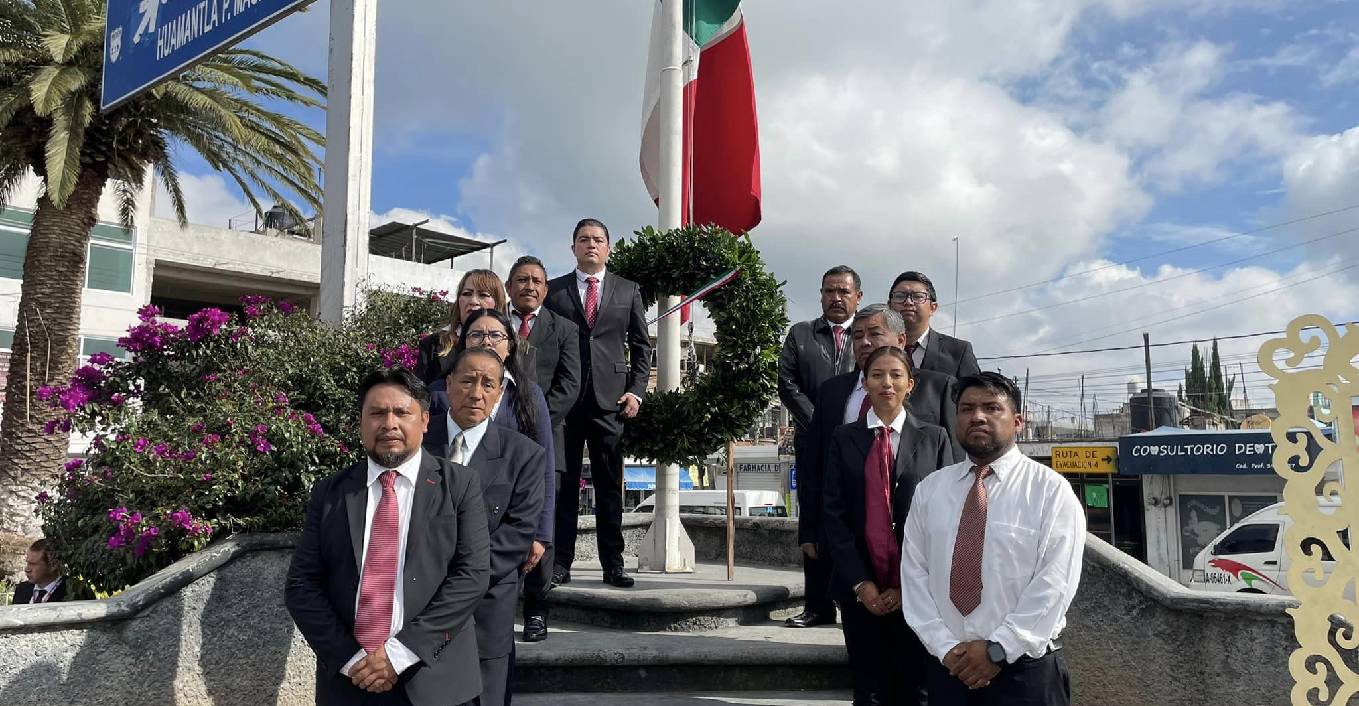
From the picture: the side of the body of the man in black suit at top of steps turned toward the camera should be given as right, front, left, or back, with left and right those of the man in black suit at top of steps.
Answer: front

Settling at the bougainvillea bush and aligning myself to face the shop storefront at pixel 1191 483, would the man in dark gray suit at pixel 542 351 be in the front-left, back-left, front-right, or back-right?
front-right

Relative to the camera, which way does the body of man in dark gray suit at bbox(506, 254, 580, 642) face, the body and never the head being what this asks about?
toward the camera

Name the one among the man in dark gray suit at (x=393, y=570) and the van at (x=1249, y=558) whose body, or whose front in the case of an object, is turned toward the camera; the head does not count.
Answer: the man in dark gray suit

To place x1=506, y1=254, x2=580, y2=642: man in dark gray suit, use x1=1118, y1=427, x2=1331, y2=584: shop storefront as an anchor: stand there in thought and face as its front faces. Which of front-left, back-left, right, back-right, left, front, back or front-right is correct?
front

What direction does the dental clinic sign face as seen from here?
toward the camera

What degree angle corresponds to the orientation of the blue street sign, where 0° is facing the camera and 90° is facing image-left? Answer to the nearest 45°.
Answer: approximately 45°

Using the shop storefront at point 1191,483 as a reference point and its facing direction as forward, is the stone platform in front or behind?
in front

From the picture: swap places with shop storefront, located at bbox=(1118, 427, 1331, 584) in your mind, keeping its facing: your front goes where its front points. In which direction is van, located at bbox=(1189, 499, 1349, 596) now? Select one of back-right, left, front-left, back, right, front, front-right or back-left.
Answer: front

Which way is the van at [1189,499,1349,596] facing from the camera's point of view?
to the viewer's left

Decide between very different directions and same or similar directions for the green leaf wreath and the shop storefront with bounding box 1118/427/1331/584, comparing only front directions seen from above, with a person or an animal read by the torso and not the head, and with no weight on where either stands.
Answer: same or similar directions

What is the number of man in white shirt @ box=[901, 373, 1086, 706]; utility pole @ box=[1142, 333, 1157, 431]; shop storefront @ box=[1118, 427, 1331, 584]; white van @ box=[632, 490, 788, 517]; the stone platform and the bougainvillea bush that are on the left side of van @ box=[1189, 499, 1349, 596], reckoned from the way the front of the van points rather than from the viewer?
3

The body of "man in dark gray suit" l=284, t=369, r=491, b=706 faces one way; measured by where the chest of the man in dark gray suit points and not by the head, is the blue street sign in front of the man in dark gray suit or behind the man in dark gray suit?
behind

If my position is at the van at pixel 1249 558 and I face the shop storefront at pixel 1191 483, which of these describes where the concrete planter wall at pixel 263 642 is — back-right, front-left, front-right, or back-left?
back-left

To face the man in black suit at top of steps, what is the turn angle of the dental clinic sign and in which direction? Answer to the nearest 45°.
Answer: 0° — it already faces them

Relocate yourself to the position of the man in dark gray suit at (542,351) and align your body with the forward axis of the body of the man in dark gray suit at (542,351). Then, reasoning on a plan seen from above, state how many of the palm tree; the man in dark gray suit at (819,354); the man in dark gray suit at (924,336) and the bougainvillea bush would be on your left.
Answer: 2
